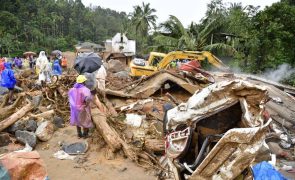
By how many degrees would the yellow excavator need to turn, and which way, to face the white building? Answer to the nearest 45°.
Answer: approximately 90° to its left

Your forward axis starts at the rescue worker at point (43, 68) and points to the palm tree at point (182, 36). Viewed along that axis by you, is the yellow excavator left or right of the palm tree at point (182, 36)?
right

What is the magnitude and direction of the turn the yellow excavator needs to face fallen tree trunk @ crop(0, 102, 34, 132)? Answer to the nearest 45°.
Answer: approximately 135° to its right

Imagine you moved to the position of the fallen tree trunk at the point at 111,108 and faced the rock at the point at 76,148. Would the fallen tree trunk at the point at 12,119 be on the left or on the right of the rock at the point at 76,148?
right

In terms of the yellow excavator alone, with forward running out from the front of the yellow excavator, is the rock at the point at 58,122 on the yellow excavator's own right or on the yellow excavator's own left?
on the yellow excavator's own right

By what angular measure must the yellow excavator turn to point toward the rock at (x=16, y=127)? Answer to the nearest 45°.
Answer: approximately 135° to its right

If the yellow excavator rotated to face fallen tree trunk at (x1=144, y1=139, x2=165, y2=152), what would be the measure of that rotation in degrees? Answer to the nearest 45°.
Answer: approximately 90° to its right

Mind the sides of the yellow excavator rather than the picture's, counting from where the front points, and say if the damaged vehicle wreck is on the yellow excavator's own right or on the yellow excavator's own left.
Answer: on the yellow excavator's own right

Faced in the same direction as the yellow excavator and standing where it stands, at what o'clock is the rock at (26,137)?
The rock is roughly at 4 o'clock from the yellow excavator.

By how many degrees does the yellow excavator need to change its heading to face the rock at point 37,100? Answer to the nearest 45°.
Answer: approximately 135° to its right

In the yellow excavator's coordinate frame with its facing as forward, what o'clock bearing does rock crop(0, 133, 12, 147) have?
The rock is roughly at 4 o'clock from the yellow excavator.

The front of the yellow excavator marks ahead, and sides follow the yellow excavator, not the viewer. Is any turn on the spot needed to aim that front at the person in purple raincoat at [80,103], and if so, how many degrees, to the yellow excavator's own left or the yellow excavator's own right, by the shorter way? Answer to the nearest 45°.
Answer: approximately 90° to the yellow excavator's own right

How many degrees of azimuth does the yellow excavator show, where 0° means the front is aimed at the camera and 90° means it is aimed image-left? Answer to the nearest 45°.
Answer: approximately 270°
